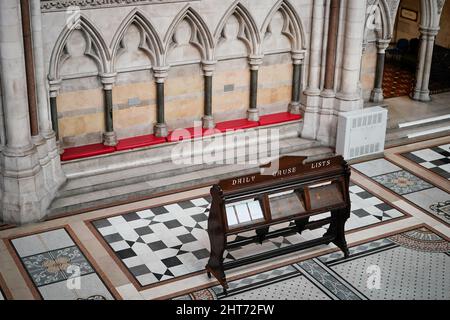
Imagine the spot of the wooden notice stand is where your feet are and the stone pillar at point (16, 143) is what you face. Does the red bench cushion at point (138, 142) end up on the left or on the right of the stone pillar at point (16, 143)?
right

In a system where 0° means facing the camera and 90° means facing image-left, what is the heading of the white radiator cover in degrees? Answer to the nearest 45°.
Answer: approximately 315°

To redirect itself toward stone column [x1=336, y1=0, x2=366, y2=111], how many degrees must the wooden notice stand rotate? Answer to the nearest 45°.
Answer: approximately 135° to its left

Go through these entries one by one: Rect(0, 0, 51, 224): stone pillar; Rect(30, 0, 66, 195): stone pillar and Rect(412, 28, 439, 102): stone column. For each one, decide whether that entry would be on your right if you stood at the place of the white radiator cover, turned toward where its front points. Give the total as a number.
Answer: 2

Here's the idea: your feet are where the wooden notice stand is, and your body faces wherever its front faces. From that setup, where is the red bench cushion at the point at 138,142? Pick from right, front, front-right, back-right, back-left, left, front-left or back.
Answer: back

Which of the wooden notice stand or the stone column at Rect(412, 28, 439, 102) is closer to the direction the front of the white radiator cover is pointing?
the wooden notice stand

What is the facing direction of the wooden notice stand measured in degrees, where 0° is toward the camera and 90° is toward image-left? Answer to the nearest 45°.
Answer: approximately 315°

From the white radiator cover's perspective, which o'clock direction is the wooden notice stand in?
The wooden notice stand is roughly at 2 o'clock from the white radiator cover.

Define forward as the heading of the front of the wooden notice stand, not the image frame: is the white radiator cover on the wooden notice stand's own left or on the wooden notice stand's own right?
on the wooden notice stand's own left

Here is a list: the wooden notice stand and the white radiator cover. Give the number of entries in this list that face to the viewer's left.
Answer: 0

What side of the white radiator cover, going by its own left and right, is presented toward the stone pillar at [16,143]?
right
